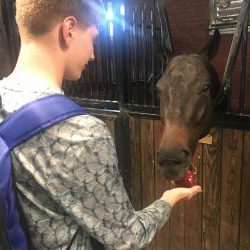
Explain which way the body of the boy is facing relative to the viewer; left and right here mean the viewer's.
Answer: facing away from the viewer and to the right of the viewer

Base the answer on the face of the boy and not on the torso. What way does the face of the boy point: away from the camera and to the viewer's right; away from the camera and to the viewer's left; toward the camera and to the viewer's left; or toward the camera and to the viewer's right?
away from the camera and to the viewer's right

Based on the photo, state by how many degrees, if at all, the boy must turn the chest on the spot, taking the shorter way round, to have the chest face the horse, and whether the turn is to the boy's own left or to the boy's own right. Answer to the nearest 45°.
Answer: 0° — they already face it
